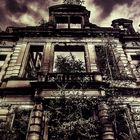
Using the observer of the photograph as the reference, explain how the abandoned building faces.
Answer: facing the viewer
